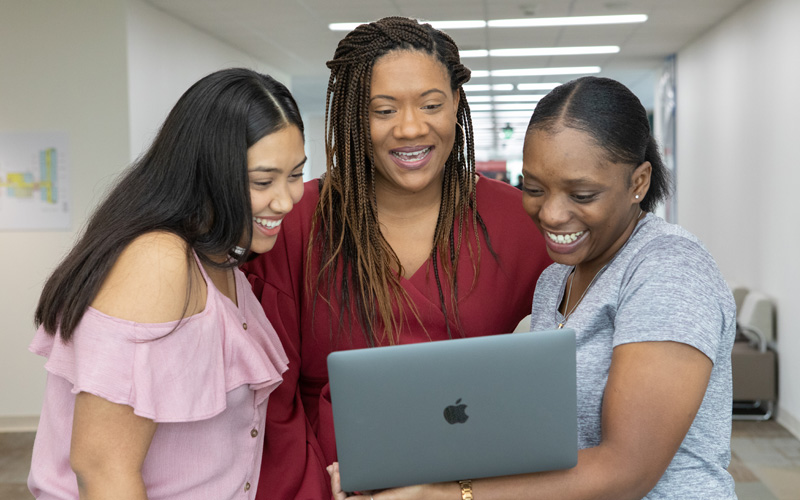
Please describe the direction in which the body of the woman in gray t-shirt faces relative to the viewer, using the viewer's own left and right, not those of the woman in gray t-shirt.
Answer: facing the viewer and to the left of the viewer

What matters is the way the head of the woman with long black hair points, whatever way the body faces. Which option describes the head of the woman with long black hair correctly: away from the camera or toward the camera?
toward the camera

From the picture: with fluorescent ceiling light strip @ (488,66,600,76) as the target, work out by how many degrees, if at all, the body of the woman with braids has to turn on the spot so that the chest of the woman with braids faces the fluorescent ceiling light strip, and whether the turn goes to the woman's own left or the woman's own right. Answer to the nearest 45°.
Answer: approximately 180°

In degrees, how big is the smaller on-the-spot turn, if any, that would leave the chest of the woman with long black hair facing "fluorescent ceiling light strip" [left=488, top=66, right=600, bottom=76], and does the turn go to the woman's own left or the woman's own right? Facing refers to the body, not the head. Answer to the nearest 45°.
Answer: approximately 90° to the woman's own left

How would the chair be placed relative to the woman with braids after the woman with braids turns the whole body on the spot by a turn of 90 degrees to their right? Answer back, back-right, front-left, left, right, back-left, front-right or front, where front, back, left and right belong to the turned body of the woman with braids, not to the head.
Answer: back-right

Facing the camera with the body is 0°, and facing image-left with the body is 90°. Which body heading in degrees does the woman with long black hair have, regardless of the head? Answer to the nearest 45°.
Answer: approximately 315°

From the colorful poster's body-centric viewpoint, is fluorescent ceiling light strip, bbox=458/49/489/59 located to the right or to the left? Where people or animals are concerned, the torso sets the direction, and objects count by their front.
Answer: on its left

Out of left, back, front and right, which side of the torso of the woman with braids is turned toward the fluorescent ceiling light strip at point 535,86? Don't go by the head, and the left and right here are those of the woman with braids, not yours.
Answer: back

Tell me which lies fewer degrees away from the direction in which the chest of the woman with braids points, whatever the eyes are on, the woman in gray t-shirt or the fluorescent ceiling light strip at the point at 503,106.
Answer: the woman in gray t-shirt

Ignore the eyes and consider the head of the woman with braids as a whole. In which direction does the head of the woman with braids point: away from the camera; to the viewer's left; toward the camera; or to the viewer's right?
toward the camera

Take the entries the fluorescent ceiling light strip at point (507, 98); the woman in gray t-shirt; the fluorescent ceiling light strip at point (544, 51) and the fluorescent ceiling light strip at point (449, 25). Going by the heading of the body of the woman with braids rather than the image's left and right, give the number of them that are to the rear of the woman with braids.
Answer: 3

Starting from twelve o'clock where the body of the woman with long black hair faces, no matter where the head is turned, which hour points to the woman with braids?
The woman with braids is roughly at 9 o'clock from the woman with long black hair.

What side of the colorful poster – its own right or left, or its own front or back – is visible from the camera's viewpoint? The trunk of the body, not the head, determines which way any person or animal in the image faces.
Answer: front

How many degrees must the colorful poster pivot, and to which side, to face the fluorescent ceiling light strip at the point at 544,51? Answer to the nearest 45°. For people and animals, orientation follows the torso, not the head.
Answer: approximately 90° to its left

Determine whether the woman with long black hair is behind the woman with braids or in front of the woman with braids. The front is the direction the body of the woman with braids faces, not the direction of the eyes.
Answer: in front

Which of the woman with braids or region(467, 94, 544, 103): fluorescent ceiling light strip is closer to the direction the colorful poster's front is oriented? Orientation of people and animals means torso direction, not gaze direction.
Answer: the woman with braids

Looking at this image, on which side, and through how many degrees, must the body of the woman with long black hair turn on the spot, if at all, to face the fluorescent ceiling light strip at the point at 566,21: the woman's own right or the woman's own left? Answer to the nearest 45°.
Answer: approximately 90° to the woman's own left

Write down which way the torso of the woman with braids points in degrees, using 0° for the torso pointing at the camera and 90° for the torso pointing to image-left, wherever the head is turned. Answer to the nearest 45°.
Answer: approximately 0°

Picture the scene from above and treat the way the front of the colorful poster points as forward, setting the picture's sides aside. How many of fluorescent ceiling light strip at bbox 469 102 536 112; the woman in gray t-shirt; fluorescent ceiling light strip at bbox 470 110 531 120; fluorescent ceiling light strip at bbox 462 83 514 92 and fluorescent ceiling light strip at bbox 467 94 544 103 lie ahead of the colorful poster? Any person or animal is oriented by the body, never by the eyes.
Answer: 1
